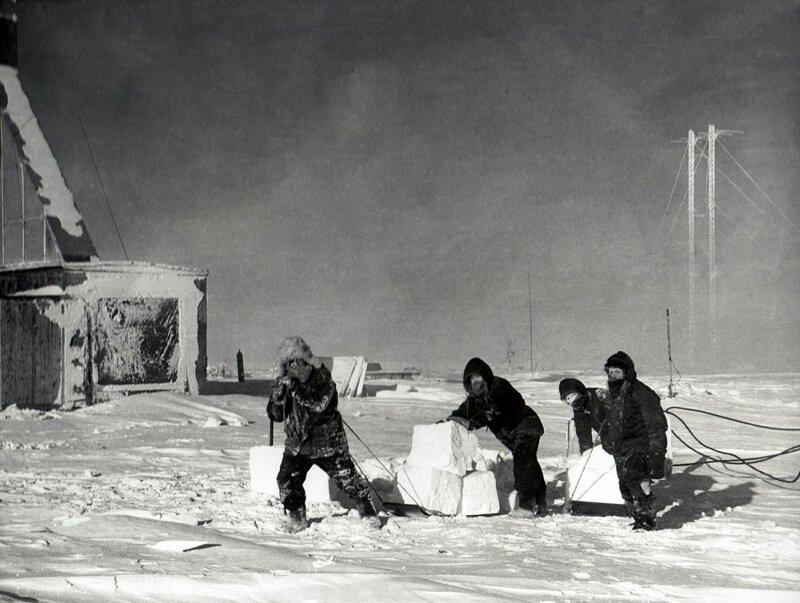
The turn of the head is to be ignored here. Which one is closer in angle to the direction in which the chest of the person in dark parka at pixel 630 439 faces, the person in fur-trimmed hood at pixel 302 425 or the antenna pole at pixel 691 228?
the person in fur-trimmed hood

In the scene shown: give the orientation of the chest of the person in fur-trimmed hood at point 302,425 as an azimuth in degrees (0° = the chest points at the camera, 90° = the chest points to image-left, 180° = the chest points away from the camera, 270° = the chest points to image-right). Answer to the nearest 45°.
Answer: approximately 45°

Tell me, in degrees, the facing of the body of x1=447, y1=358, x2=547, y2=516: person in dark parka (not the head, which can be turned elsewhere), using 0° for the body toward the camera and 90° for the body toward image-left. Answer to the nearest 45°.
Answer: approximately 45°

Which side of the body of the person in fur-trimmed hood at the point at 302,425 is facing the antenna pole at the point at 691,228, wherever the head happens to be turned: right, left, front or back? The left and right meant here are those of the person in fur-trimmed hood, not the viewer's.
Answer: back

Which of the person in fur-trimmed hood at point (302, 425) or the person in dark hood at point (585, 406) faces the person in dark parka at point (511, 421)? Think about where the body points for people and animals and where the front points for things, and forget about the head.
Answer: the person in dark hood at point (585, 406)

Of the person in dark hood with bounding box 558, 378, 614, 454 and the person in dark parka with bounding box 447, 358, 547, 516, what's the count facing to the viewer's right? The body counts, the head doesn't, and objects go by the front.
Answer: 0

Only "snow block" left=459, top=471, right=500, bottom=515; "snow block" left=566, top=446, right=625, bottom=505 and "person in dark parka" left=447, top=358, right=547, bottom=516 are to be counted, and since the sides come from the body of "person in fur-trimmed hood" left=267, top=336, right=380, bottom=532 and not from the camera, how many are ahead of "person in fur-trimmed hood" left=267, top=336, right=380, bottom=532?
0

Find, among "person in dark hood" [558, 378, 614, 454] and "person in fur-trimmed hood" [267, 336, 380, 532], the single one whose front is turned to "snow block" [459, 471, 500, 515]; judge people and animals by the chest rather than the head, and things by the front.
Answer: "person in dark hood" [558, 378, 614, 454]

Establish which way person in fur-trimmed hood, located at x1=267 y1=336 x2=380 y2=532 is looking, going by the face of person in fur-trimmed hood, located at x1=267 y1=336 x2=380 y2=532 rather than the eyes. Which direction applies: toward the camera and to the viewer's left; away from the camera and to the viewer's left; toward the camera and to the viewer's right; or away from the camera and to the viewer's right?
toward the camera and to the viewer's left

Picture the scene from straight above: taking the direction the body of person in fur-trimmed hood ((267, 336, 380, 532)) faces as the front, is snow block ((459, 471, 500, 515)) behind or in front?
behind

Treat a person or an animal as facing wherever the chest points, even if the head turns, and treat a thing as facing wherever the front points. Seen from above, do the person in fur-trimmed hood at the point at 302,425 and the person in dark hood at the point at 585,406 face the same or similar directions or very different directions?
same or similar directions

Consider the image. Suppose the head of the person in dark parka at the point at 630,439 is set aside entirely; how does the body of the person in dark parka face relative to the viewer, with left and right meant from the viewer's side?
facing the viewer and to the left of the viewer

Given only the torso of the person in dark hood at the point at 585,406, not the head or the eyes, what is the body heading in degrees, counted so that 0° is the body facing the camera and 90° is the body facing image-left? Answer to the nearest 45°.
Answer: approximately 45°

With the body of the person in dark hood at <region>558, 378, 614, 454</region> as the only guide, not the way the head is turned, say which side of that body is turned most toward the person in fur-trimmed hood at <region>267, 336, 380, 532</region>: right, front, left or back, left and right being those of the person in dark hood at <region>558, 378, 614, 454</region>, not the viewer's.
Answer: front

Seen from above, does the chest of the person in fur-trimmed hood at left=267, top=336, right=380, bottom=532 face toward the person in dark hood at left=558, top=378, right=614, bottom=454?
no

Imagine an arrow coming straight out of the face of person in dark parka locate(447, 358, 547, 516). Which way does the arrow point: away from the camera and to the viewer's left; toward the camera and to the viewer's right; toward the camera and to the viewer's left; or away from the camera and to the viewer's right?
toward the camera and to the viewer's left

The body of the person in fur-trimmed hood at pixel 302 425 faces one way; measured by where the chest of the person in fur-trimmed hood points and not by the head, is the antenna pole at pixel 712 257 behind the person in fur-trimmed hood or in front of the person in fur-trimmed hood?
behind

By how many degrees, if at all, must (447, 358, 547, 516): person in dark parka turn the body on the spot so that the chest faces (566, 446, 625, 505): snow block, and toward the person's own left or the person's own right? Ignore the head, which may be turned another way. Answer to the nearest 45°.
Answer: approximately 180°

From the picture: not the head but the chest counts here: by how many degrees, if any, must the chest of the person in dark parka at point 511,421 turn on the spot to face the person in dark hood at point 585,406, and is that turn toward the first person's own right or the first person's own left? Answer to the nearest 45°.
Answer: approximately 180°
